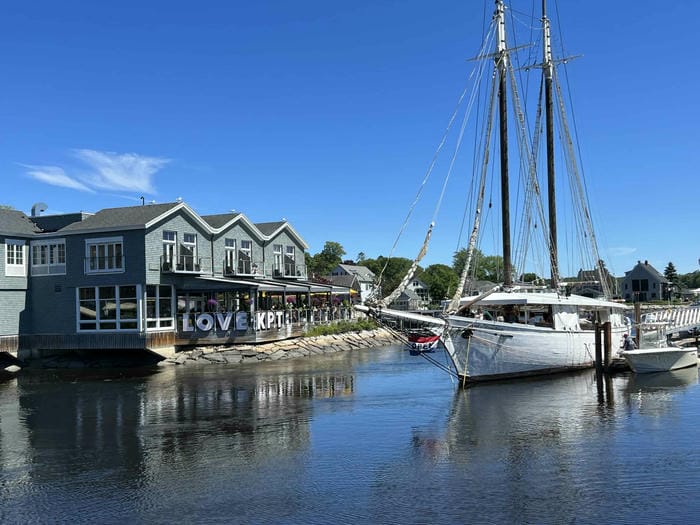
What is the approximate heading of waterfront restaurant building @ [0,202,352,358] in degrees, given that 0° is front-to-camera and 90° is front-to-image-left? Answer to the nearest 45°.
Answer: approximately 315°
